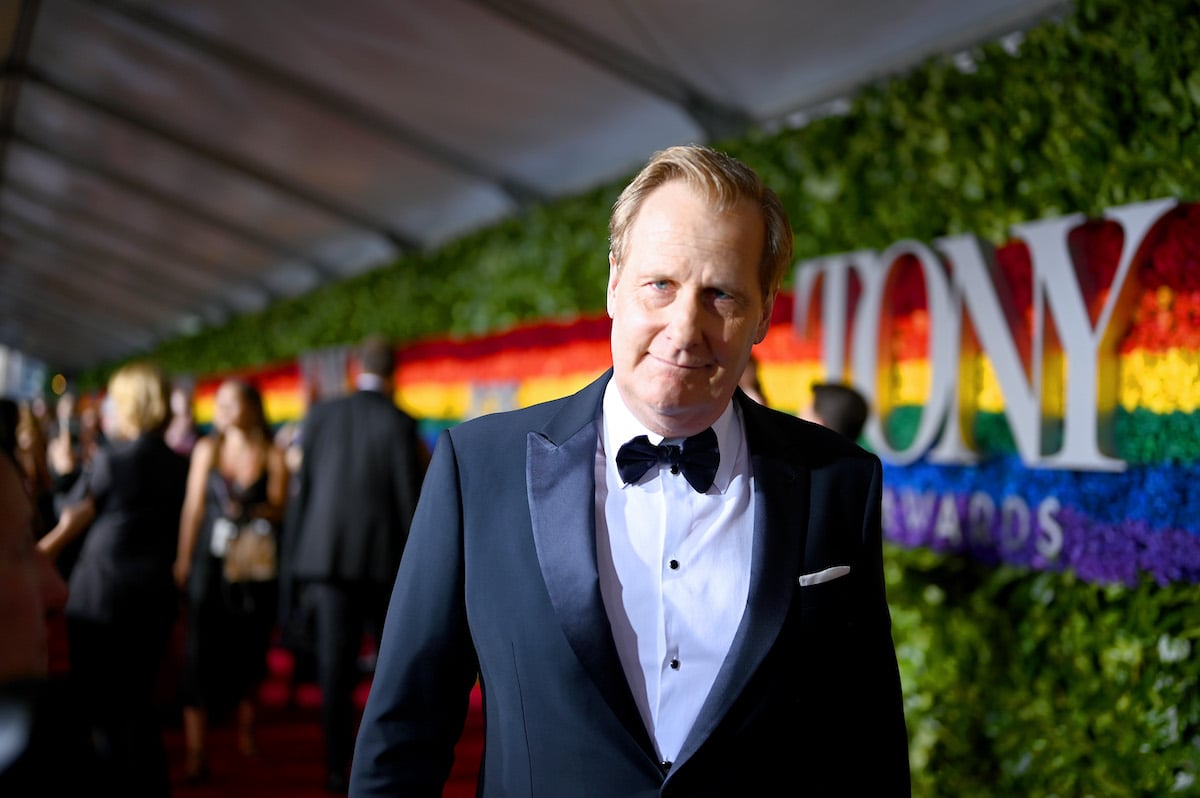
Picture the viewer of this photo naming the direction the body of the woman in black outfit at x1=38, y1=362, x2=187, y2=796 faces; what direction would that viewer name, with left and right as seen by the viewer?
facing away from the viewer and to the left of the viewer

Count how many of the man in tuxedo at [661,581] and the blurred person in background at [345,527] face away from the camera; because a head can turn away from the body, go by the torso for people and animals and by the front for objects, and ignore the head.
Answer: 1

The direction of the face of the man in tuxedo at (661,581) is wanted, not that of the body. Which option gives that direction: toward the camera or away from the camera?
toward the camera

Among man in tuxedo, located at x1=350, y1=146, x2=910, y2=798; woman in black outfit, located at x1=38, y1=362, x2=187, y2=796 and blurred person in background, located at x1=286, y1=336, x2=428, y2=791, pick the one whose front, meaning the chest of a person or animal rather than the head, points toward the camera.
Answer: the man in tuxedo

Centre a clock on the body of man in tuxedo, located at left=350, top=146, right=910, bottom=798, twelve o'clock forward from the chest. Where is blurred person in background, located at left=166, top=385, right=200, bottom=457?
The blurred person in background is roughly at 5 o'clock from the man in tuxedo.

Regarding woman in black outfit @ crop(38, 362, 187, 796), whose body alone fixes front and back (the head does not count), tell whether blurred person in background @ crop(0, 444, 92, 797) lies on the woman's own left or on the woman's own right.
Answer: on the woman's own left

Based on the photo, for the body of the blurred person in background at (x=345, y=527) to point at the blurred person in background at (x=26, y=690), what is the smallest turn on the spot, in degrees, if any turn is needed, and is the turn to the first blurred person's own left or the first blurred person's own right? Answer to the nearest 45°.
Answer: approximately 180°

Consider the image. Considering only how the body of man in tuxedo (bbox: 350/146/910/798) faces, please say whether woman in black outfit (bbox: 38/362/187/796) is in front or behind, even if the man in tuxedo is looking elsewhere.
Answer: behind

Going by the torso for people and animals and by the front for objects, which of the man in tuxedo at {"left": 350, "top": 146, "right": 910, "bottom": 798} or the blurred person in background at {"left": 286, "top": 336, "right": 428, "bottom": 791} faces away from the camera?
the blurred person in background

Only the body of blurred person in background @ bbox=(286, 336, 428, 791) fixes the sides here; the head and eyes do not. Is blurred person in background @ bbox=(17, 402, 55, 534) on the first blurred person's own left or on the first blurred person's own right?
on the first blurred person's own left

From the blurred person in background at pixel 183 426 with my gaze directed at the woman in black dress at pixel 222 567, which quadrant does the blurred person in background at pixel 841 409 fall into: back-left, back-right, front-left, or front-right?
front-left

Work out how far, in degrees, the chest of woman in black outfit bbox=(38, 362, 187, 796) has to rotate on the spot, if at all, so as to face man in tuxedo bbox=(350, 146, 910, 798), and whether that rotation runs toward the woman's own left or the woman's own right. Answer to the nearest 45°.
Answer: approximately 135° to the woman's own left

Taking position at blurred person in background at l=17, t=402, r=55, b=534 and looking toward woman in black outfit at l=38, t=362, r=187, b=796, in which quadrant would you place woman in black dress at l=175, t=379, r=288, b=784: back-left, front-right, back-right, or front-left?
front-left

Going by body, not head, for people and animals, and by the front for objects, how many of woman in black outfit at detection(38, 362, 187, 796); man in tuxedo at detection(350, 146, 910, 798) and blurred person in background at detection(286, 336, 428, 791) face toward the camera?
1

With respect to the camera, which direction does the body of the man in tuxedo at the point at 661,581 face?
toward the camera

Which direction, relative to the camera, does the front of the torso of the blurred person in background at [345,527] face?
away from the camera

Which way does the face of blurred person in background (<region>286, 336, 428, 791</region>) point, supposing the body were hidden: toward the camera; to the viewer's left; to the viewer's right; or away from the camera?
away from the camera

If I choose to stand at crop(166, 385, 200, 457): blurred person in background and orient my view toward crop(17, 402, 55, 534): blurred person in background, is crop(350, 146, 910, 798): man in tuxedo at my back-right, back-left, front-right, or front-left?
front-left

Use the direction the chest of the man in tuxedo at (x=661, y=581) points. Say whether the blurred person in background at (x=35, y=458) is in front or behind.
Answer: behind
